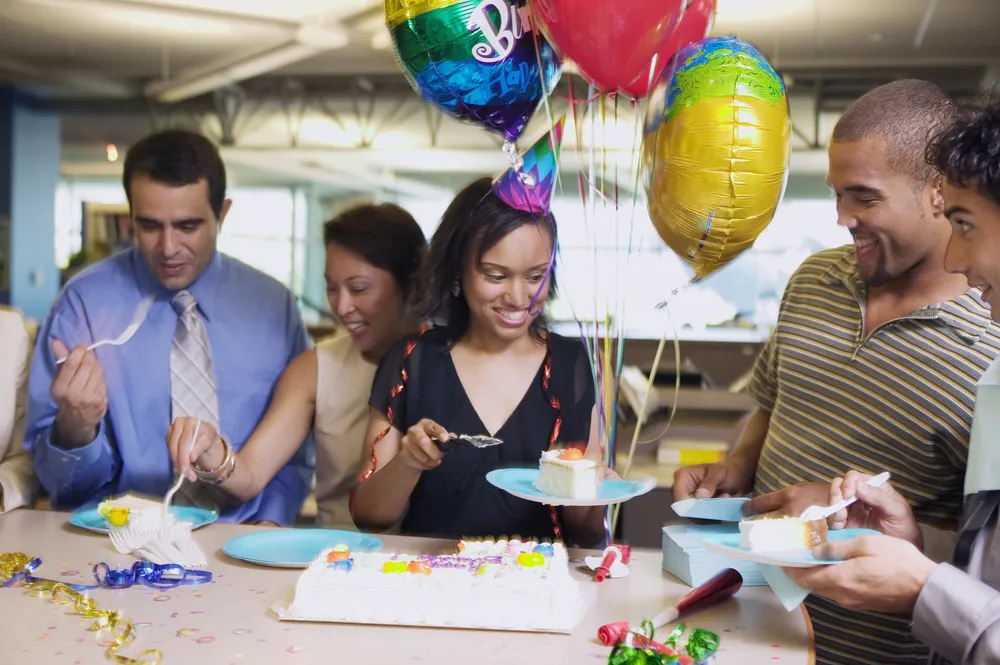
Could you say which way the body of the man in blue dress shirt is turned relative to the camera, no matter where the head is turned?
toward the camera

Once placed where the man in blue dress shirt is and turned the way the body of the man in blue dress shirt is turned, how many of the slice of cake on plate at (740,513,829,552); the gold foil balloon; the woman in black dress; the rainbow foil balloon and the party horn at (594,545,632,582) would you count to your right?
0

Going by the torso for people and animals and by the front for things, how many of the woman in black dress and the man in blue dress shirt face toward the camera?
2

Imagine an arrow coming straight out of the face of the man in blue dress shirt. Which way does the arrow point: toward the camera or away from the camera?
toward the camera

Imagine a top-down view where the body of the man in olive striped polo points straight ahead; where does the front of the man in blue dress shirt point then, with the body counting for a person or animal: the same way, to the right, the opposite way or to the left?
to the left

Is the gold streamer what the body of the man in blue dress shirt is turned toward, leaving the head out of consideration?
yes

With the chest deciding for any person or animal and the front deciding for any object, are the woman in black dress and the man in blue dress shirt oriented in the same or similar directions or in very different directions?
same or similar directions

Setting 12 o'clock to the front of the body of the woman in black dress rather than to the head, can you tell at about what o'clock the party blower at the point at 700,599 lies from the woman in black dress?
The party blower is roughly at 11 o'clock from the woman in black dress.

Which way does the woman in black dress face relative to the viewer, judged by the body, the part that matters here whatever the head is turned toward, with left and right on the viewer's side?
facing the viewer

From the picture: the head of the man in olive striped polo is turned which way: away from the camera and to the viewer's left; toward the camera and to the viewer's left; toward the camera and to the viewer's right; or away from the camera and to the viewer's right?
toward the camera and to the viewer's left

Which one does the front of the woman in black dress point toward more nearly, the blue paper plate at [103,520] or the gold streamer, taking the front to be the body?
the gold streamer

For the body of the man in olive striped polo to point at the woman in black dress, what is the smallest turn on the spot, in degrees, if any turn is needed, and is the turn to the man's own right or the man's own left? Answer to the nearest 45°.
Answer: approximately 45° to the man's own right

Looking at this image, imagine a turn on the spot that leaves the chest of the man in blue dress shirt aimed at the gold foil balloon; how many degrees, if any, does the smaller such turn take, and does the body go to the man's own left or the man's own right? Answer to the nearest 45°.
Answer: approximately 45° to the man's own left

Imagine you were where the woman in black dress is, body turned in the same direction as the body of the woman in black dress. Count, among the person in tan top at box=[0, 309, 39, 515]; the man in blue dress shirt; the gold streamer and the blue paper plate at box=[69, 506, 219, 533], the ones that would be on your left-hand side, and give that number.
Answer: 0

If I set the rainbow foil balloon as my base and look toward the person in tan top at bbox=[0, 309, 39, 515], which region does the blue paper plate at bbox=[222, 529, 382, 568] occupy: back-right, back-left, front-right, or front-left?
front-left

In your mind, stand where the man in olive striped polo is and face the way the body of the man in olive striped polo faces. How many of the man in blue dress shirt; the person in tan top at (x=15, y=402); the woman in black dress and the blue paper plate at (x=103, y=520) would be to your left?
0
